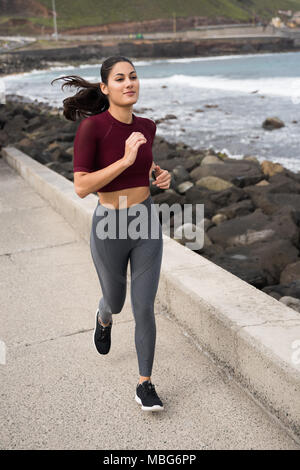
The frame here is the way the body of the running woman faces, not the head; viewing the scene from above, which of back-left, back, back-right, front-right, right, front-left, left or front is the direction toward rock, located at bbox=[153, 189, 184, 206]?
back-left

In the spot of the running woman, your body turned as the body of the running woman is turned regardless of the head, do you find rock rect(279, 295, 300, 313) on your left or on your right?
on your left

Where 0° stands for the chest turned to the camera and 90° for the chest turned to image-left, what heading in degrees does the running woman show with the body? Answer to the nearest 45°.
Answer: approximately 315°

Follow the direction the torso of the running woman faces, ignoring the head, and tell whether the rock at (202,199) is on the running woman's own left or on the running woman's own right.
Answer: on the running woman's own left

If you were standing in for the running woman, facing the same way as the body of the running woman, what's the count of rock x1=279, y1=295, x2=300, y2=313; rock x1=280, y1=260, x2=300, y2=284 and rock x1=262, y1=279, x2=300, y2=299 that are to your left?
3

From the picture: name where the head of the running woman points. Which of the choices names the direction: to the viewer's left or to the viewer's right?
to the viewer's right

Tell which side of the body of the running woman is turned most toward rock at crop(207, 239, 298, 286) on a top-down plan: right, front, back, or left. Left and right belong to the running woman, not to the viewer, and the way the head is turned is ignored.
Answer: left

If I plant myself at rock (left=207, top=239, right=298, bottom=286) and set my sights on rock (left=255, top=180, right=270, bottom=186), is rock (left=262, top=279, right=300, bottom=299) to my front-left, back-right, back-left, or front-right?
back-right

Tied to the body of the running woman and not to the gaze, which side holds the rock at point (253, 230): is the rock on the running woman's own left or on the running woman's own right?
on the running woman's own left

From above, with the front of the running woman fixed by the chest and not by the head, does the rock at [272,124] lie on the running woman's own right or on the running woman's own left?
on the running woman's own left

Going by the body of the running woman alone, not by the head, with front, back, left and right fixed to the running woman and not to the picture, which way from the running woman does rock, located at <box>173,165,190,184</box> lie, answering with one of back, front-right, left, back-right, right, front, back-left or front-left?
back-left
